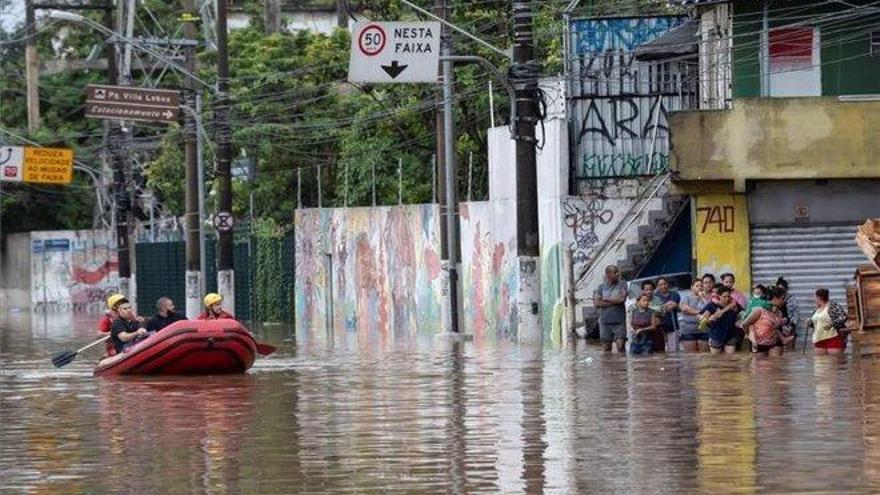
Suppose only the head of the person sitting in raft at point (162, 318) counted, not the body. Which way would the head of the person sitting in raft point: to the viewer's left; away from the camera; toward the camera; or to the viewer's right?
to the viewer's right

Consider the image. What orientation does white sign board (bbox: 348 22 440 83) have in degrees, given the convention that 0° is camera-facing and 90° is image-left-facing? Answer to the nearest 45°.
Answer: approximately 0°

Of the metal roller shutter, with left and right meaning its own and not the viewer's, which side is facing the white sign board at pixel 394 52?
right

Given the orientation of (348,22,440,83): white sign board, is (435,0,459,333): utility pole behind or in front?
behind

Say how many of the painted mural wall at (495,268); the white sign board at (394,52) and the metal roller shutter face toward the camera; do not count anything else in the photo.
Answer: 3
